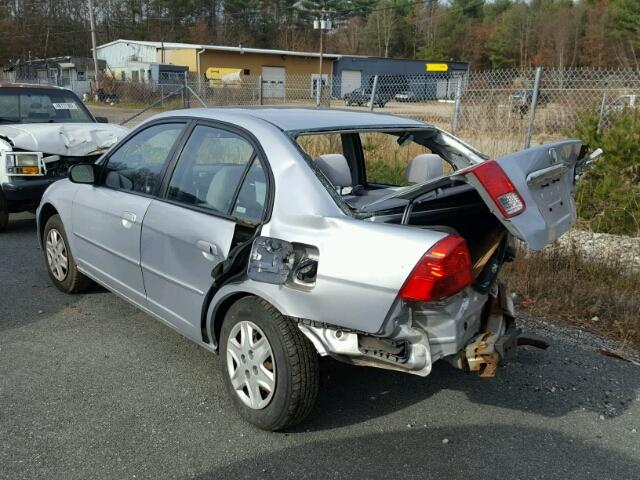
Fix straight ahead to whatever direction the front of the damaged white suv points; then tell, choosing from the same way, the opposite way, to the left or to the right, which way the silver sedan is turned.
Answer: the opposite way

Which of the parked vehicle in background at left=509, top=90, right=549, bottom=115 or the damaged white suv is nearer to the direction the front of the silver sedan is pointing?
the damaged white suv

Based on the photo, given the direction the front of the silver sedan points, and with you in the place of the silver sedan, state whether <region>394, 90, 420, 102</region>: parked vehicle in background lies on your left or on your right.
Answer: on your right

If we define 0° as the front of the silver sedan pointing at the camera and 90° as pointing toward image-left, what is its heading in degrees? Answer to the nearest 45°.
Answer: approximately 135°

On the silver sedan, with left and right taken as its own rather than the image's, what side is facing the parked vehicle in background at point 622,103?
right

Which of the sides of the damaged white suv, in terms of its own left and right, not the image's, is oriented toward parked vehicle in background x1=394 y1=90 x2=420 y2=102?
left

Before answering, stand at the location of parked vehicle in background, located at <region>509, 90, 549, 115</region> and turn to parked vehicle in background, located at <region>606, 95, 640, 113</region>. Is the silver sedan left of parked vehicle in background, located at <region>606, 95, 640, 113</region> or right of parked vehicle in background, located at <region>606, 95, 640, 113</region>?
right
